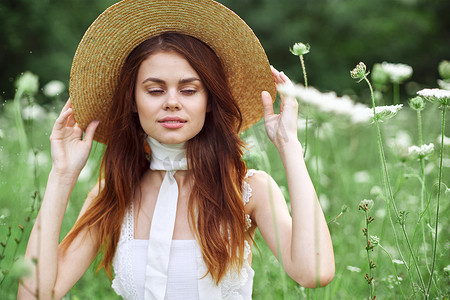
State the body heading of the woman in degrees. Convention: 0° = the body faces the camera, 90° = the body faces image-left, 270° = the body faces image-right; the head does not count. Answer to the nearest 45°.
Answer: approximately 0°

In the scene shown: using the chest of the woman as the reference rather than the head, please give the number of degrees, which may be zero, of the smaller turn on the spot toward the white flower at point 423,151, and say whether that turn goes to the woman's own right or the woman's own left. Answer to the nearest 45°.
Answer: approximately 90° to the woman's own left

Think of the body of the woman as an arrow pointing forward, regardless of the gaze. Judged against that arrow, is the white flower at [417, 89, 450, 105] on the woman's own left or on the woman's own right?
on the woman's own left

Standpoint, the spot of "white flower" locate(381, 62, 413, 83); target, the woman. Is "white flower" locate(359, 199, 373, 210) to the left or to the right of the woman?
left

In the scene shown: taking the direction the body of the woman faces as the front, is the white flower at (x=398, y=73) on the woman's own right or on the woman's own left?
on the woman's own left

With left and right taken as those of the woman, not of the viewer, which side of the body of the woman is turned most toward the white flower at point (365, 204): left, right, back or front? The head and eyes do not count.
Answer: left
